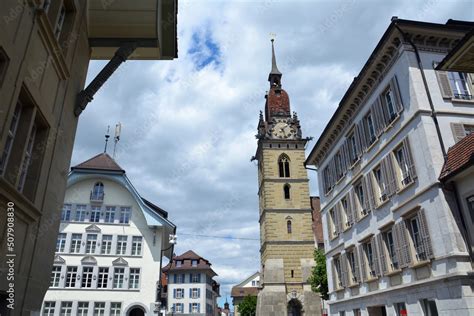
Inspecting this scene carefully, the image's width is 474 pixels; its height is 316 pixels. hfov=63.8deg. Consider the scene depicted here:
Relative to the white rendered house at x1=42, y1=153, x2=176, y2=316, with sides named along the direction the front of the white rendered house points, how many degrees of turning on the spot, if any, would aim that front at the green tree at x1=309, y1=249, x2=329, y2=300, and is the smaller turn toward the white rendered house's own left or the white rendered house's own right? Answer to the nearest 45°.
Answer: approximately 90° to the white rendered house's own left

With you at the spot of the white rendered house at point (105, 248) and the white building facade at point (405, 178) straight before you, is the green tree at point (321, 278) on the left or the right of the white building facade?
left

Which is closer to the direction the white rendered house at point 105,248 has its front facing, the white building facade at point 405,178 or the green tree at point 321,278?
the white building facade

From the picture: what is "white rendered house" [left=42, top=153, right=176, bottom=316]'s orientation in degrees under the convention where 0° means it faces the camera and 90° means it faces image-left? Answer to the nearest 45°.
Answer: approximately 0°

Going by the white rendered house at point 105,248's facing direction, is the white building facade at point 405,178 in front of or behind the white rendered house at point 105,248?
in front

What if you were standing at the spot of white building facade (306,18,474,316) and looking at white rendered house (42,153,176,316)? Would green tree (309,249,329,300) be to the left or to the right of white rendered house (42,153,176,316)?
right
